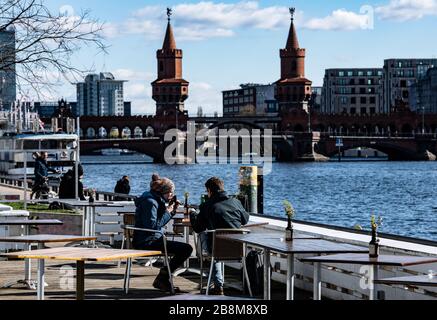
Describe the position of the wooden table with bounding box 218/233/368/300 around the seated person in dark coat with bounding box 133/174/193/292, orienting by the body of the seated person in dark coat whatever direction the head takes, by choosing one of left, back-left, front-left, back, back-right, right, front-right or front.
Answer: front-right

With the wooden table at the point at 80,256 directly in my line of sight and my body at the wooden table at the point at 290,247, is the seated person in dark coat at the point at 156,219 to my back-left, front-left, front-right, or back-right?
front-right

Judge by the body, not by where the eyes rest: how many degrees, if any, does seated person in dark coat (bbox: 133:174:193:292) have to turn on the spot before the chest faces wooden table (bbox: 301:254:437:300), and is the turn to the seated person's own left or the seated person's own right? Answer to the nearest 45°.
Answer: approximately 45° to the seated person's own right

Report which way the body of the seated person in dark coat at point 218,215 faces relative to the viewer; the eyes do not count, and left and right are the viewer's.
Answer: facing away from the viewer and to the left of the viewer

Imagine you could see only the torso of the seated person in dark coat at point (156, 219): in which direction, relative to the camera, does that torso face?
to the viewer's right

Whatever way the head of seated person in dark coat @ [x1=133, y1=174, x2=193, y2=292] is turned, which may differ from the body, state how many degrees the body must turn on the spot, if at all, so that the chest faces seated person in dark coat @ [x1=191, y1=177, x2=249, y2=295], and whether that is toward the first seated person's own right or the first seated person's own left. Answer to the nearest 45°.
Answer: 0° — they already face them

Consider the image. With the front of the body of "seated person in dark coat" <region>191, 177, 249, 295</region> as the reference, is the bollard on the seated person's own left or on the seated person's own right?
on the seated person's own right

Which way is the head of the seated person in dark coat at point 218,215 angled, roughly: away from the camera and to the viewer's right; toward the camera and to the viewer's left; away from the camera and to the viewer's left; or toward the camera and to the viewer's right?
away from the camera and to the viewer's left

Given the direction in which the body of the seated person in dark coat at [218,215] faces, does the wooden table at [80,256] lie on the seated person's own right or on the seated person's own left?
on the seated person's own left

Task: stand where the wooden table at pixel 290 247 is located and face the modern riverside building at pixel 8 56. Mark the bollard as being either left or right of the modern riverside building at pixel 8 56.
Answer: right

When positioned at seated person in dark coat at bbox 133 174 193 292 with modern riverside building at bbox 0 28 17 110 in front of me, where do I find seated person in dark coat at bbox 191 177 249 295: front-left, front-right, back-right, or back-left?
back-right

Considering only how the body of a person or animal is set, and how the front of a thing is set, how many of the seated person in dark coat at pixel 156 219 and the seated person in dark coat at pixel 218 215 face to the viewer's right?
1

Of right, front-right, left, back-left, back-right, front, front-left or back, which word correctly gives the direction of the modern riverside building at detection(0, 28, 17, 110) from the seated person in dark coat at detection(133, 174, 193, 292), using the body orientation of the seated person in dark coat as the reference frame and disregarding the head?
back-left

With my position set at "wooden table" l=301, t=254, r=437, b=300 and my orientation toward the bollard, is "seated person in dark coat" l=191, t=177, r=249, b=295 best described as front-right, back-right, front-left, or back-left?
front-left

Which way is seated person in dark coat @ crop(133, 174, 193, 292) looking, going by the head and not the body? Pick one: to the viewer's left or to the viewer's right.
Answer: to the viewer's right

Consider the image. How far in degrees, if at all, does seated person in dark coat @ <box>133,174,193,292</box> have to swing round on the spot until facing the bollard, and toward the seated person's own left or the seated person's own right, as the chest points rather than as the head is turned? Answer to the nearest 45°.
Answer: approximately 90° to the seated person's own left
